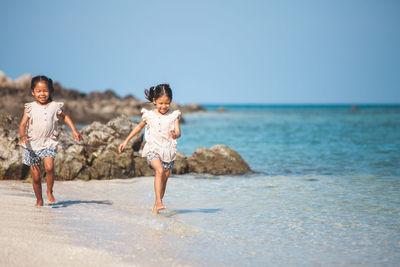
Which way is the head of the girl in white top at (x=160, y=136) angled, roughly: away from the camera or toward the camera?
toward the camera

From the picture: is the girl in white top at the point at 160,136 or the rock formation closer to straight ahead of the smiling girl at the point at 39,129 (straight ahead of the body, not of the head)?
the girl in white top

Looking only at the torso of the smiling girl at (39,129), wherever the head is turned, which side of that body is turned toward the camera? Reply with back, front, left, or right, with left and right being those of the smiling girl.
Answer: front

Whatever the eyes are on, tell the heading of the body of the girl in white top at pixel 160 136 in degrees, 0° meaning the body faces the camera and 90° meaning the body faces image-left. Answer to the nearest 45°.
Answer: approximately 0°

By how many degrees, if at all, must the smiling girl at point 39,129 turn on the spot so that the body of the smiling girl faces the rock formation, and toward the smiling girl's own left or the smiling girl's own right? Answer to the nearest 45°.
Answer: approximately 180°

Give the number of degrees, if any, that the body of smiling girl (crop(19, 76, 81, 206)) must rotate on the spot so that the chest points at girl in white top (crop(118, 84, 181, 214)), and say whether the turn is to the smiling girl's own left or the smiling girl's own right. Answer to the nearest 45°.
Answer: approximately 90° to the smiling girl's own left

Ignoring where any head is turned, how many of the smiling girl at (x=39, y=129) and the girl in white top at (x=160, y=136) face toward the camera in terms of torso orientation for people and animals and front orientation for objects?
2

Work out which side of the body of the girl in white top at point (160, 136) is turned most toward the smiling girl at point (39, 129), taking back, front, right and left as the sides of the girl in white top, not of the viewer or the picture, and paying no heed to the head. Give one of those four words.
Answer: right

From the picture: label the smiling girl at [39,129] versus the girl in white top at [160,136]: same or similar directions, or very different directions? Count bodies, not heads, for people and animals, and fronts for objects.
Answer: same or similar directions

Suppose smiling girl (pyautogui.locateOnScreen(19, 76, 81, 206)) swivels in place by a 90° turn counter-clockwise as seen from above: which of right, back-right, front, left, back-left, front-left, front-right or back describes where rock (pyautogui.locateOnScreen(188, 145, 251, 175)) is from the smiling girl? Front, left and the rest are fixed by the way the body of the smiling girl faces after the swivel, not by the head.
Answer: front-left
